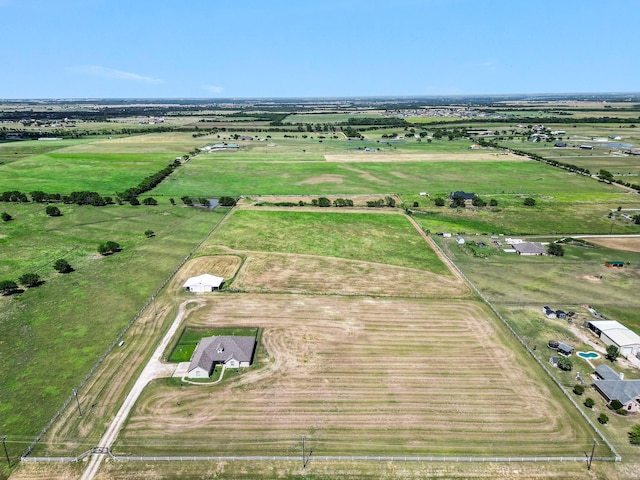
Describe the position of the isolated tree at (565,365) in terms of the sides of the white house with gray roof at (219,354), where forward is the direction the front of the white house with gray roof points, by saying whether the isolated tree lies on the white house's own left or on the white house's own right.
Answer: on the white house's own left

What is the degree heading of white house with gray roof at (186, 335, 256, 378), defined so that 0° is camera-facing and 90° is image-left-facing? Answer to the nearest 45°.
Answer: approximately 0°

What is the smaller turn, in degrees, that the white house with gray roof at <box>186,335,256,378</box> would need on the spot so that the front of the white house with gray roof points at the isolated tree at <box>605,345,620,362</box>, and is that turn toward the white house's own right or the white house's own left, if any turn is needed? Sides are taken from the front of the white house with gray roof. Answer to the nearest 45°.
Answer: approximately 90° to the white house's own left

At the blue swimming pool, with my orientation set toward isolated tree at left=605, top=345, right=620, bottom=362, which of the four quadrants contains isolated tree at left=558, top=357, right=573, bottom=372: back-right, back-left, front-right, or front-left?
back-right

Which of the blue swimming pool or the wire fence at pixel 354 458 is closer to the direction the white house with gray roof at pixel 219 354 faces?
the wire fence

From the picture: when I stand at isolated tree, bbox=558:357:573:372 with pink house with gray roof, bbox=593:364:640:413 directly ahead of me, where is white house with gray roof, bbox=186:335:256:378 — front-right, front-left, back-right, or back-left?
back-right

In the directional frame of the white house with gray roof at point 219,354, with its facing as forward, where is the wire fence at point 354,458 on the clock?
The wire fence is roughly at 11 o'clock from the white house with gray roof.

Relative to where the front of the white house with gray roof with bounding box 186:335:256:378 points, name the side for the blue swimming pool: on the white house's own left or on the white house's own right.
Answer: on the white house's own left

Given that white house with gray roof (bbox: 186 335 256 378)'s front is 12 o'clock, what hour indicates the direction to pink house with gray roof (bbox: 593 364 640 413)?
pink house with gray roof (bbox: 593 364 640 413) is roughly at 10 o'clock from white house with gray roof (bbox: 186 335 256 378).

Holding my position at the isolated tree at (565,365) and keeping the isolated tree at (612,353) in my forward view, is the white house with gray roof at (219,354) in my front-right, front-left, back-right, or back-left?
back-left
